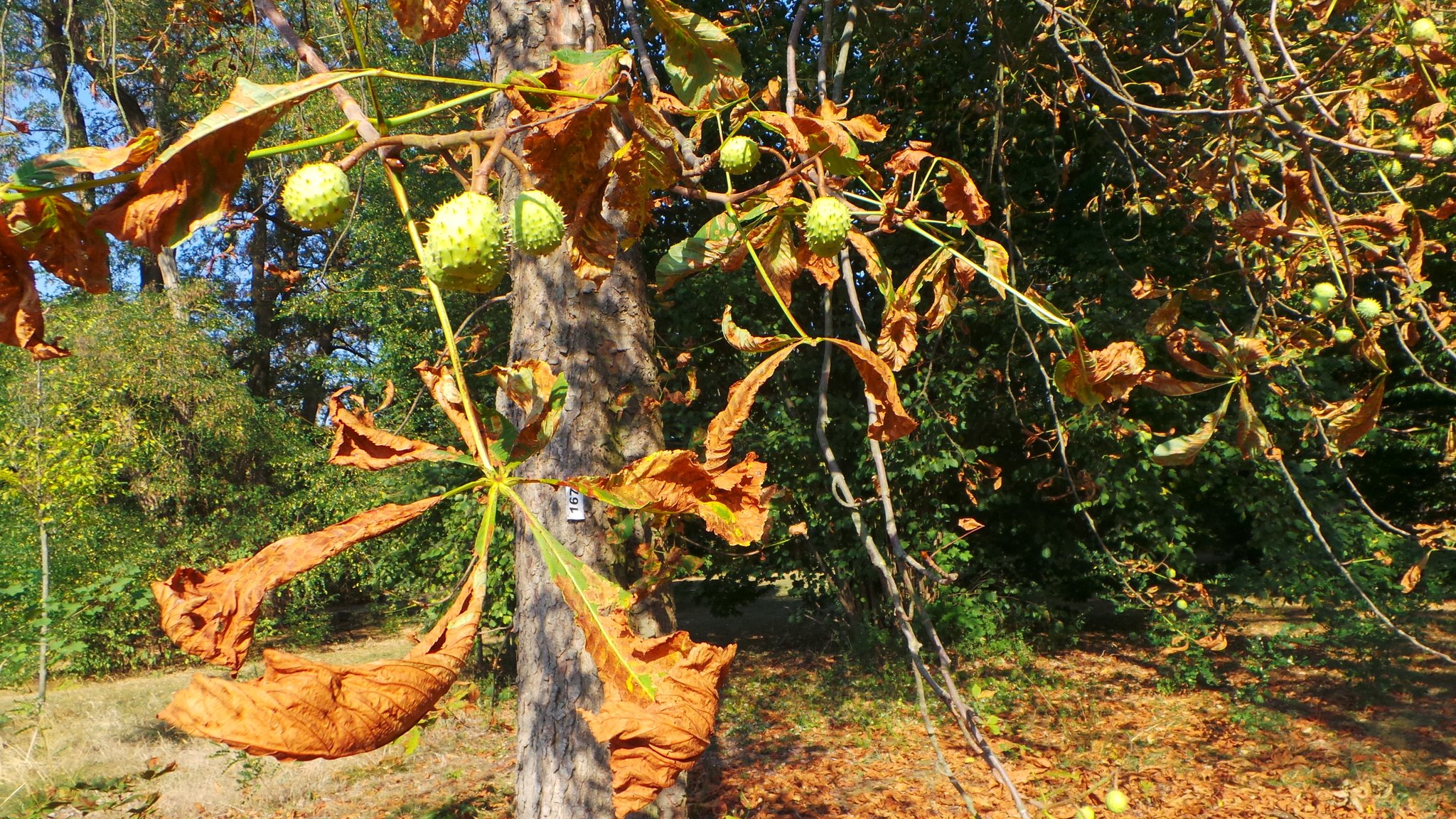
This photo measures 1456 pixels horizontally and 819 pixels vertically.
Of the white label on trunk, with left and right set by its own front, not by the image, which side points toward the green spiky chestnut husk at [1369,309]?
left

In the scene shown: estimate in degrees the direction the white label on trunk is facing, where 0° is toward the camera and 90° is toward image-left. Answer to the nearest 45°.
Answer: approximately 0°

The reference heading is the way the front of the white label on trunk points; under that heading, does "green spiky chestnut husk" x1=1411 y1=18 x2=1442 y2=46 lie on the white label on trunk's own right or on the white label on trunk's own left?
on the white label on trunk's own left
